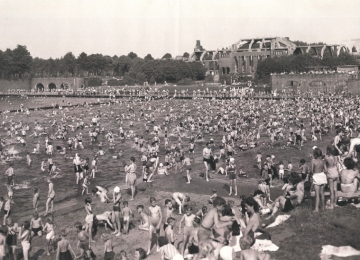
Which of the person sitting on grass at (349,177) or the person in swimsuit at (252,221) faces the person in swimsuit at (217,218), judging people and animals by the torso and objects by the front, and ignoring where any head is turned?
the person in swimsuit at (252,221)

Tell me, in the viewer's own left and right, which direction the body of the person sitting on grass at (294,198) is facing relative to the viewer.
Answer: facing to the left of the viewer

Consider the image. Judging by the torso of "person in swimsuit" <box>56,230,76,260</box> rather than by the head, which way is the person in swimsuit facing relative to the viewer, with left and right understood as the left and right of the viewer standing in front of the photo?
facing away from the viewer

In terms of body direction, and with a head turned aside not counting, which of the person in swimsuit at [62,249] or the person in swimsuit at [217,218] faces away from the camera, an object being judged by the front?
the person in swimsuit at [62,249]
